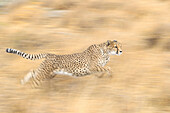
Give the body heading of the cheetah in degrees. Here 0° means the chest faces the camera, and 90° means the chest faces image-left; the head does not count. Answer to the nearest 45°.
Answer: approximately 270°
